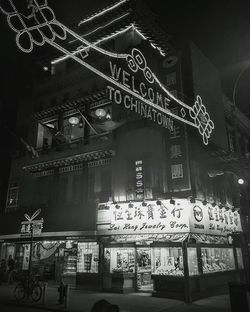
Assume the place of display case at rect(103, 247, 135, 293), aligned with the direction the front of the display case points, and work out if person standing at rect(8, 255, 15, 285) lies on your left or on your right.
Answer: on your right

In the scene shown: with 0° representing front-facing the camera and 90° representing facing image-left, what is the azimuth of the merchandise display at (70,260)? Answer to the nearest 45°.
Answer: approximately 0°

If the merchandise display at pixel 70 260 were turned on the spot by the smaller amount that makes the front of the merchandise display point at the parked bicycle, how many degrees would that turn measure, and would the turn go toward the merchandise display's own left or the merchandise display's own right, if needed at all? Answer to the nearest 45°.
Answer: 0° — it already faces it

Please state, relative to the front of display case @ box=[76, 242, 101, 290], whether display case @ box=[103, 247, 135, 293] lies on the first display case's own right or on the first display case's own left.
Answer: on the first display case's own left

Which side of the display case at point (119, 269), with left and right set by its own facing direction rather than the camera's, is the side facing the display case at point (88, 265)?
right

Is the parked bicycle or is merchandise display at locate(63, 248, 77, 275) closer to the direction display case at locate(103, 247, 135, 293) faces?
the parked bicycle
